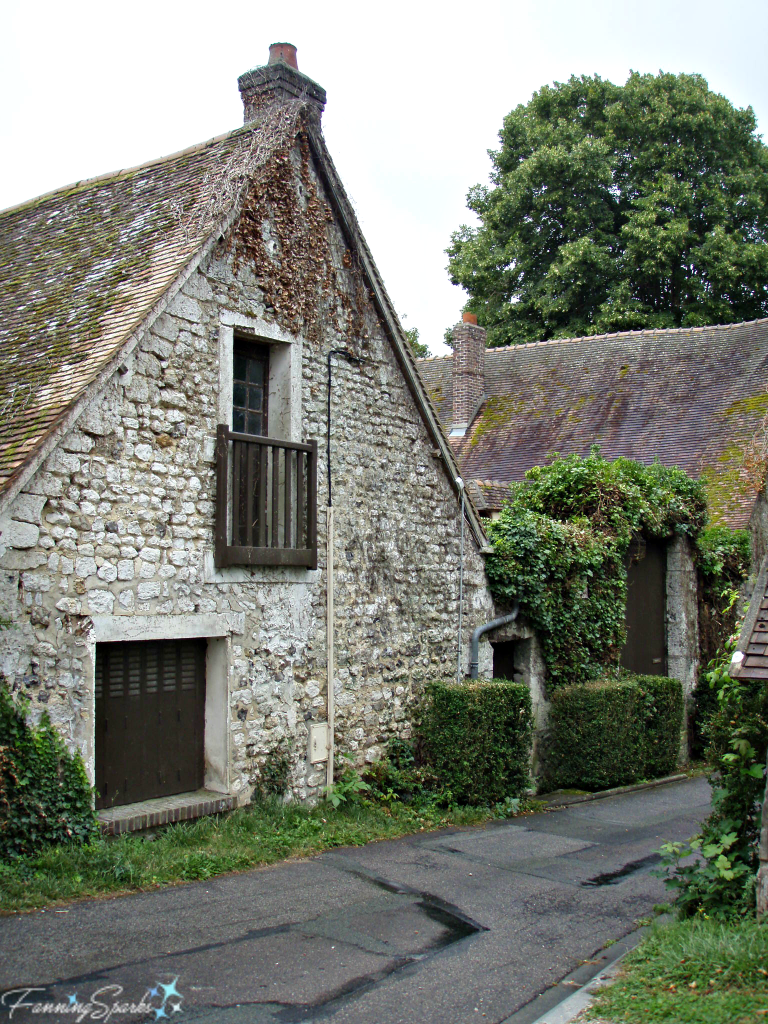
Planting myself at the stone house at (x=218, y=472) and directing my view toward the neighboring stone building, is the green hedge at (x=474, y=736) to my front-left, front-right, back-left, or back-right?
front-right

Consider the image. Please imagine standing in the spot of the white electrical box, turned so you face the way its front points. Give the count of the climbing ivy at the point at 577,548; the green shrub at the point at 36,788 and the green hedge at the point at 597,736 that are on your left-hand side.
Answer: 2

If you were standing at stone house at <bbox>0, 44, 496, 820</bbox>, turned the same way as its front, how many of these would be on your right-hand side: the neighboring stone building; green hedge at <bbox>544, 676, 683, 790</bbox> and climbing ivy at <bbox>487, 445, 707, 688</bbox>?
0

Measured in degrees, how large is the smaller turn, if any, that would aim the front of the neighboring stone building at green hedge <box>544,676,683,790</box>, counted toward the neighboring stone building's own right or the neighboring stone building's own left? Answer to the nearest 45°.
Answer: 0° — it already faces it

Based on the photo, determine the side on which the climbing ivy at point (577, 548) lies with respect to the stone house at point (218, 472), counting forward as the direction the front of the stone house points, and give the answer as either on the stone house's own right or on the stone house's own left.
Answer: on the stone house's own left

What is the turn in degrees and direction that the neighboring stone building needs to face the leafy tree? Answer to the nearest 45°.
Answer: approximately 180°

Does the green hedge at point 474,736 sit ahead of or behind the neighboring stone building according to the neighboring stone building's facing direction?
ahead

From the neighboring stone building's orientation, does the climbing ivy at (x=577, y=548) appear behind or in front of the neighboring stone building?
in front

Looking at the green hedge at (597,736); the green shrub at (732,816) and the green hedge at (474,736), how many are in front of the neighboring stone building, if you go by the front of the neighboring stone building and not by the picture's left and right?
3

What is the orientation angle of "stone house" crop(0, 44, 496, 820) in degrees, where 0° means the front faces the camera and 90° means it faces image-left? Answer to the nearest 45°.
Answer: approximately 315°

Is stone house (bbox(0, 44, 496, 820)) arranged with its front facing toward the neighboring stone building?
no

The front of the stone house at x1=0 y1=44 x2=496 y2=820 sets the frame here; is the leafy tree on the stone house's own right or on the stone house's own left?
on the stone house's own left

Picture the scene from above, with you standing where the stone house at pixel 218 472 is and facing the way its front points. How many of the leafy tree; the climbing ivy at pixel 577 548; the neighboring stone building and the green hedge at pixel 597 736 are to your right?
0

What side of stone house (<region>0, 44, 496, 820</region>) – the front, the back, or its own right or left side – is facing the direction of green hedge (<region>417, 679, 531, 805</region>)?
left

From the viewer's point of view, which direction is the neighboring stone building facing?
toward the camera

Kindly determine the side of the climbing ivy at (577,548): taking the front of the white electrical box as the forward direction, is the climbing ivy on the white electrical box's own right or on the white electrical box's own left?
on the white electrical box's own left

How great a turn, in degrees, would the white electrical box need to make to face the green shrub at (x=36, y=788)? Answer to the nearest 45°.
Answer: approximately 90° to its right

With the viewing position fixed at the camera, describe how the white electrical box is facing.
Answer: facing the viewer and to the right of the viewer
